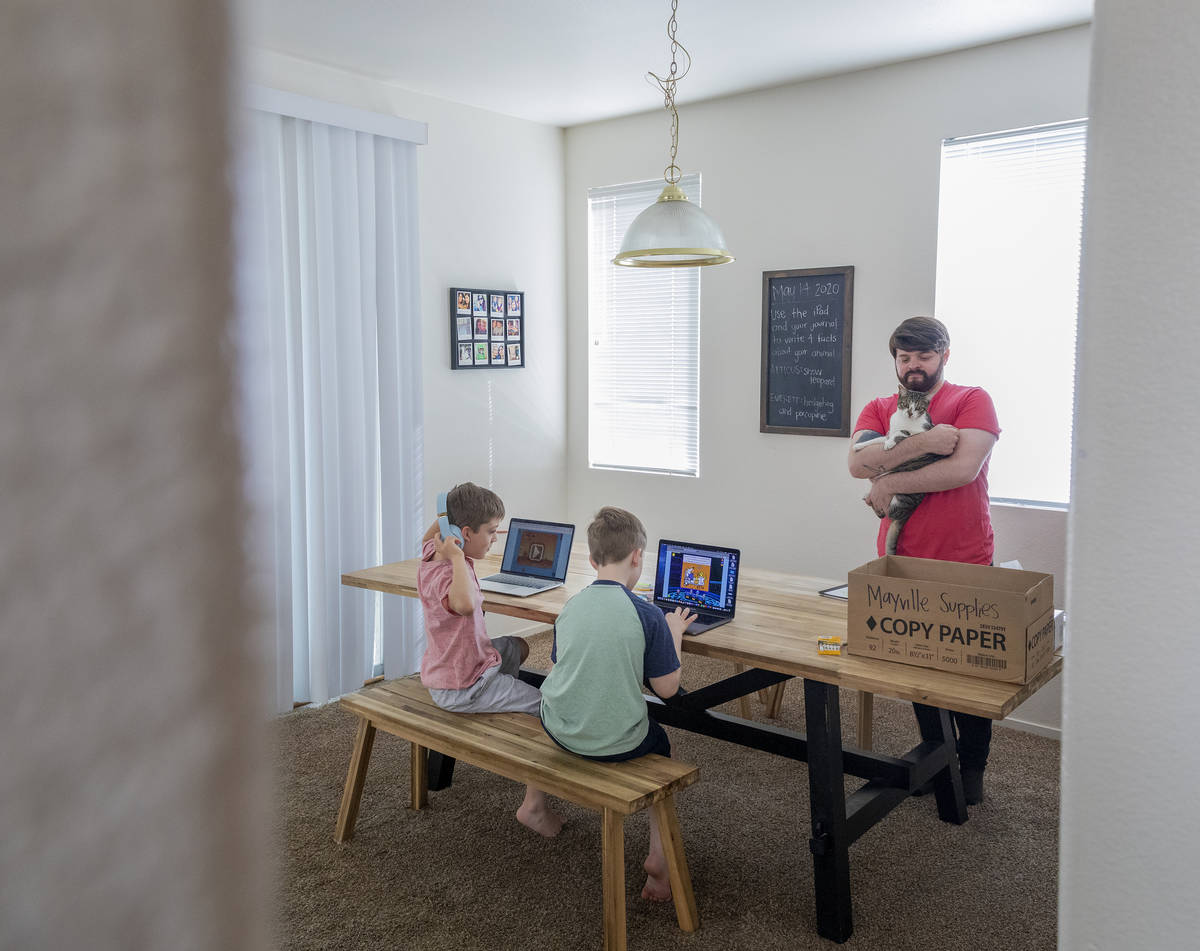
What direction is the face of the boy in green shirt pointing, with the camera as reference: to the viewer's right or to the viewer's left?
to the viewer's right

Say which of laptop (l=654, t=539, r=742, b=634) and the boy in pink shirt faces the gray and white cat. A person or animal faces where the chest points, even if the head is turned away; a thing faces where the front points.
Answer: the boy in pink shirt

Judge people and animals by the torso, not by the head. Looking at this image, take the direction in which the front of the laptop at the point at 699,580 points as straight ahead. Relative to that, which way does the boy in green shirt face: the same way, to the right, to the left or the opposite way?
the opposite way

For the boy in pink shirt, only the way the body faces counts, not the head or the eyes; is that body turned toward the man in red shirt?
yes

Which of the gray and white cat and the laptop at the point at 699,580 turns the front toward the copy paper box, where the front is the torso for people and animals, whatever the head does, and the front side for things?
the gray and white cat

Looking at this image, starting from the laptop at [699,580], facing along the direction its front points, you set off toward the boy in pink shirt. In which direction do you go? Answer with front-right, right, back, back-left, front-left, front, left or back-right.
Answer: front-right

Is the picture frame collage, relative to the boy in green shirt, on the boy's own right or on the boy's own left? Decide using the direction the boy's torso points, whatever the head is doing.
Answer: on the boy's own left

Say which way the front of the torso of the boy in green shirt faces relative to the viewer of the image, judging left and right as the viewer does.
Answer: facing away from the viewer and to the right of the viewer

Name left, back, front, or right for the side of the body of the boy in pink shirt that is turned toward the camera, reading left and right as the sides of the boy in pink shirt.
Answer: right

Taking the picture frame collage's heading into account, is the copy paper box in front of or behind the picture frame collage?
in front

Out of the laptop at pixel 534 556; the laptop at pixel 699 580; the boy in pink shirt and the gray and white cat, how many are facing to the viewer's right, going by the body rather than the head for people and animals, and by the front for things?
1

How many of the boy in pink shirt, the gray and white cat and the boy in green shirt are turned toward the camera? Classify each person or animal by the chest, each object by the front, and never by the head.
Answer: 1

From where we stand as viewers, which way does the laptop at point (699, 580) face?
facing the viewer and to the left of the viewer

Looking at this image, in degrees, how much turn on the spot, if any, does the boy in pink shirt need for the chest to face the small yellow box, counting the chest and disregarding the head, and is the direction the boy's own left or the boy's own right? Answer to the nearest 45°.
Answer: approximately 45° to the boy's own right

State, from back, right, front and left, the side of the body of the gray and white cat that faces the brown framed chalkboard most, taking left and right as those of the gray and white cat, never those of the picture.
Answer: back

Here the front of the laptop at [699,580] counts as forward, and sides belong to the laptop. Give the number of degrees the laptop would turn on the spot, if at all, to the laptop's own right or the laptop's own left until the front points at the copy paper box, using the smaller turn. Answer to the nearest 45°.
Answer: approximately 90° to the laptop's own left
